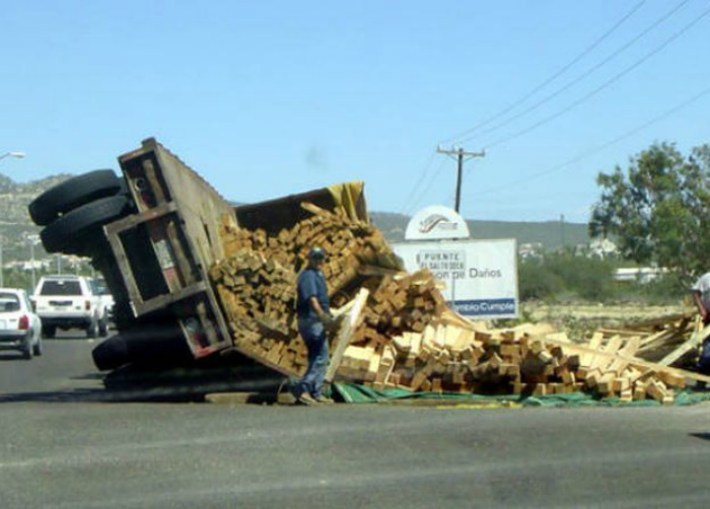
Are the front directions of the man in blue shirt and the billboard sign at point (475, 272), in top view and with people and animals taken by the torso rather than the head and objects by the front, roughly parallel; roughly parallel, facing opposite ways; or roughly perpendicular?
roughly perpendicular

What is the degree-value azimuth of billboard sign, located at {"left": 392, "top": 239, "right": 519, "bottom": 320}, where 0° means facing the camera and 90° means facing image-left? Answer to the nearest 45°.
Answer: approximately 0°

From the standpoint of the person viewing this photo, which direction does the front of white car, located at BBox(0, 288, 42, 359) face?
facing away from the viewer

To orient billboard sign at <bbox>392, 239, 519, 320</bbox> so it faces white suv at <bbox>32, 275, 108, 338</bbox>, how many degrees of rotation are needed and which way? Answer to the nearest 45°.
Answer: approximately 135° to its right

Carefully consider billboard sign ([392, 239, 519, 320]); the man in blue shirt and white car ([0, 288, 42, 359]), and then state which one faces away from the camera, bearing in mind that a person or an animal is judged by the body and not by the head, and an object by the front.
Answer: the white car

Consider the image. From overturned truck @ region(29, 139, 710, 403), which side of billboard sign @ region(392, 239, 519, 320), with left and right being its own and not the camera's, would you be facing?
front
